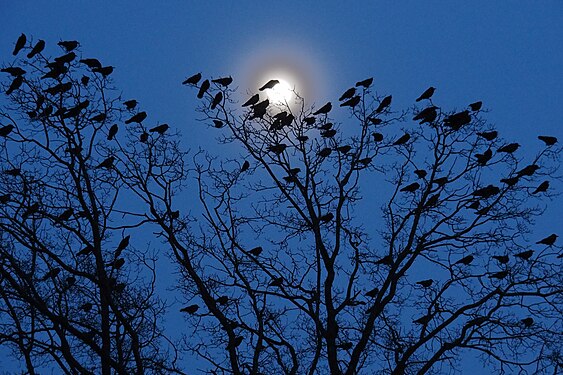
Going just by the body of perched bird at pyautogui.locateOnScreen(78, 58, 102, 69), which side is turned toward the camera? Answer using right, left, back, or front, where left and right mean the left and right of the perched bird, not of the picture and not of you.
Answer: right

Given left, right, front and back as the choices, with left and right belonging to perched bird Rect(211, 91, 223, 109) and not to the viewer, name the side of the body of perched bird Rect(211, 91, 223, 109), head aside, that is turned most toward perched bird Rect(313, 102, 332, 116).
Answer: front

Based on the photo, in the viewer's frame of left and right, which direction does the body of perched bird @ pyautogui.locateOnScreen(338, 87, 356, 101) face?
facing to the right of the viewer

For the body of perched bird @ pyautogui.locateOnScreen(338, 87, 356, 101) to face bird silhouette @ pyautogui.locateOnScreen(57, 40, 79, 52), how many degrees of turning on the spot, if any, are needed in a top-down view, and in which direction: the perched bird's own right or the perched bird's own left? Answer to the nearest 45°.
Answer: approximately 180°
